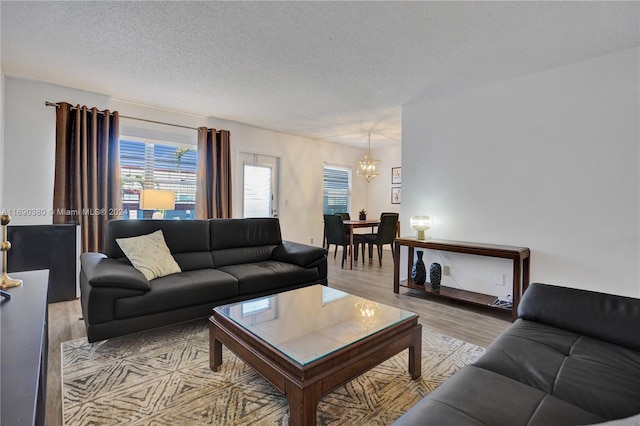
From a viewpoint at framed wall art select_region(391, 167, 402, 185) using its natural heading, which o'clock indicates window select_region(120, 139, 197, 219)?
The window is roughly at 12 o'clock from the framed wall art.

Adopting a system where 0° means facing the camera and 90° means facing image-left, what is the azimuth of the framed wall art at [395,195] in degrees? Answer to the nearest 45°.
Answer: approximately 45°

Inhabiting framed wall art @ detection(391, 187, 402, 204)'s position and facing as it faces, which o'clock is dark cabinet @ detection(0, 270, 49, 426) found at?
The dark cabinet is roughly at 11 o'clock from the framed wall art.

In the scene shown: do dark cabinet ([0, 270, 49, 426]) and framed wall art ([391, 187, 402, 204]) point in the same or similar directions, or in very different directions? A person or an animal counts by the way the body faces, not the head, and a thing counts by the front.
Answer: very different directions

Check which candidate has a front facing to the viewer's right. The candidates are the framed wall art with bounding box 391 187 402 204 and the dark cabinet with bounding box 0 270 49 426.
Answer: the dark cabinet

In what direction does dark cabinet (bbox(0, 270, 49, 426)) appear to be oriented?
to the viewer's right

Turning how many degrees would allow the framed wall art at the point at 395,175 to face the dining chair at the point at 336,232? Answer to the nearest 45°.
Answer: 0° — it already faces it

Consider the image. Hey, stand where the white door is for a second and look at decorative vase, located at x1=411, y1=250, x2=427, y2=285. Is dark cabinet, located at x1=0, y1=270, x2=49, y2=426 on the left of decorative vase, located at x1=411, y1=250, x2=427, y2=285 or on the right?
right

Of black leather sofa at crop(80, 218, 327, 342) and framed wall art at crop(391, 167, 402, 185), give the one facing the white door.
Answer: the framed wall art

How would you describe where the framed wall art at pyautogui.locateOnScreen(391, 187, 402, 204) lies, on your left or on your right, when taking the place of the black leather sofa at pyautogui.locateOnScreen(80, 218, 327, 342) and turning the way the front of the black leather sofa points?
on your left

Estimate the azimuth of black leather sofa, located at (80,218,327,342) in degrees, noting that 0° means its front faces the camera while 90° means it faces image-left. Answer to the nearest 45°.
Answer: approximately 315°

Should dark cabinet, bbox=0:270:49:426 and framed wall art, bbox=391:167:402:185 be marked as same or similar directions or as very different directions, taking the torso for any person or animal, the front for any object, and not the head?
very different directions

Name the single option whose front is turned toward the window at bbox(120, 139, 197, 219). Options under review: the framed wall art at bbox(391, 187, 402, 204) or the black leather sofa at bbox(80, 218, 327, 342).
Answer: the framed wall art
